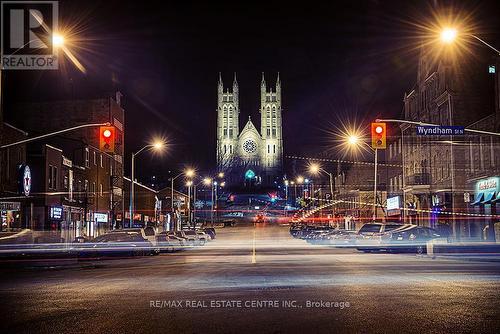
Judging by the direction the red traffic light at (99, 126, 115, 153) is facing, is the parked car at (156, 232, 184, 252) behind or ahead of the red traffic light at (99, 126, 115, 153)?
behind

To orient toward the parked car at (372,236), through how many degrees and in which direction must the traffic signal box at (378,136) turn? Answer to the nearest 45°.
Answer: approximately 180°

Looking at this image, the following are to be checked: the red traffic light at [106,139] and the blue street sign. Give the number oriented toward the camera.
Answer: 2

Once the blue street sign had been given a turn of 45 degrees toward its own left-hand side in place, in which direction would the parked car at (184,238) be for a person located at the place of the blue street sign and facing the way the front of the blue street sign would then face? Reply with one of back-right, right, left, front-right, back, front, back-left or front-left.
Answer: back

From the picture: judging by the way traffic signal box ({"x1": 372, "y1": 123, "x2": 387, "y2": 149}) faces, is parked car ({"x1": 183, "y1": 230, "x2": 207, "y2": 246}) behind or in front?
behind

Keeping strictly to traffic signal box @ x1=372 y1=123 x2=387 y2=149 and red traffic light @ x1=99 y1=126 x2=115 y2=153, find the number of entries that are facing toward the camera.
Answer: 2

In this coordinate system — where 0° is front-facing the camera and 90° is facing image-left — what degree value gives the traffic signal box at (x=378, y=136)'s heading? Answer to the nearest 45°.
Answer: approximately 0°

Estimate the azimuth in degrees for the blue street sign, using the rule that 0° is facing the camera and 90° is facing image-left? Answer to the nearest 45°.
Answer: approximately 0°

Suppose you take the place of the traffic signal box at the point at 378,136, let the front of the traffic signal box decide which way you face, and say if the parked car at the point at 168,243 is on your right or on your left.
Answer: on your right

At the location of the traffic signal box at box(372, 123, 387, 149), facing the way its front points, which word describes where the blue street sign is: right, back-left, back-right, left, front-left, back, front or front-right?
back-left

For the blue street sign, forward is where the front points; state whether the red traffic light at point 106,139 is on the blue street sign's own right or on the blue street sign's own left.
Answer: on the blue street sign's own right
